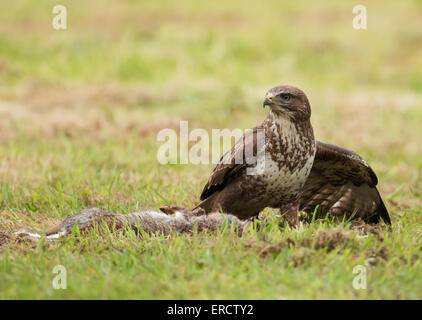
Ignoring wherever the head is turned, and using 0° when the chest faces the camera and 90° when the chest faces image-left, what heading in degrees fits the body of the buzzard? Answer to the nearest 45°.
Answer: approximately 0°
